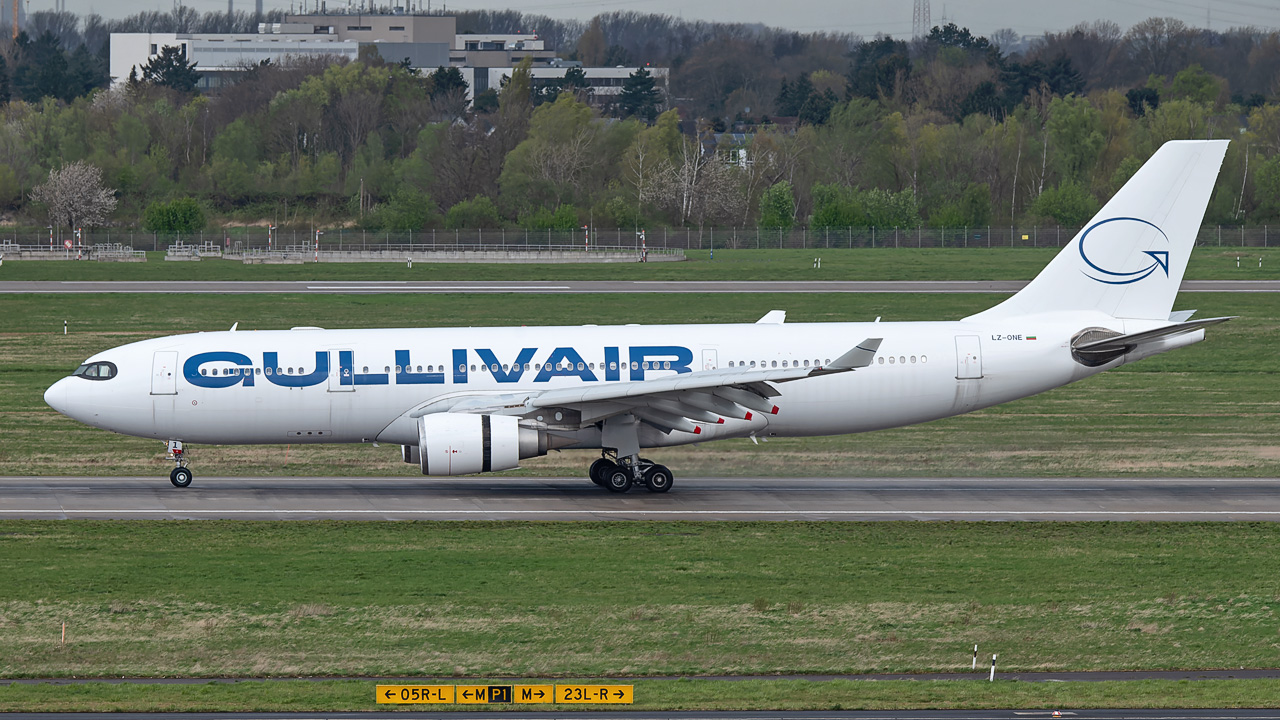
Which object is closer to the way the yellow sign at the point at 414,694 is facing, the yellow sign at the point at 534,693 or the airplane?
the yellow sign

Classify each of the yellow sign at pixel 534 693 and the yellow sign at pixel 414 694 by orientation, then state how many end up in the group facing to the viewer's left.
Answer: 0

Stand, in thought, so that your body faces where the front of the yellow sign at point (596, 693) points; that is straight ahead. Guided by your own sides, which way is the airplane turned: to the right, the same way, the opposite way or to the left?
to the right

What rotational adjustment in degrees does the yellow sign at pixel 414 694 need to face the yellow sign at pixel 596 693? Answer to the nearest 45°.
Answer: approximately 90° to its left

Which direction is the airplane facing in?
to the viewer's left

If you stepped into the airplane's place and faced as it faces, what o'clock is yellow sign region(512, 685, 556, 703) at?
The yellow sign is roughly at 9 o'clock from the airplane.

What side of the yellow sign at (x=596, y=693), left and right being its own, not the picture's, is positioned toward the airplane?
back

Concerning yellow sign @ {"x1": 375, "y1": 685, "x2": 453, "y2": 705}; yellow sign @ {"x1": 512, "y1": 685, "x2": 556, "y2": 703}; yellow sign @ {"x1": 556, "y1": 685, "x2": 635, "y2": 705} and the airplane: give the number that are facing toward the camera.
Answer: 3

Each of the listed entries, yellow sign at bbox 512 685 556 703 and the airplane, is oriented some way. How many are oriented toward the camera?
1

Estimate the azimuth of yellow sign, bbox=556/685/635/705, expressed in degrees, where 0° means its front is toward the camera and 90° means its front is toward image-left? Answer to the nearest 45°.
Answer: approximately 0°
